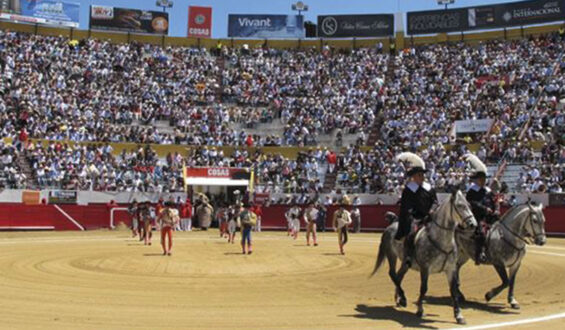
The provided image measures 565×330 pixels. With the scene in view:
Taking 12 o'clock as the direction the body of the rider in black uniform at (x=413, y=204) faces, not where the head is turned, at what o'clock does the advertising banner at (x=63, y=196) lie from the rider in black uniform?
The advertising banner is roughly at 6 o'clock from the rider in black uniform.

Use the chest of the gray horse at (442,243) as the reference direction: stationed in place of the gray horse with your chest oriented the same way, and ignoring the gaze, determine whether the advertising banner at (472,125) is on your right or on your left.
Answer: on your left

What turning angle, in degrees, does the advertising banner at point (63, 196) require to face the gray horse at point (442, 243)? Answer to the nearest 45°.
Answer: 0° — it already faces it

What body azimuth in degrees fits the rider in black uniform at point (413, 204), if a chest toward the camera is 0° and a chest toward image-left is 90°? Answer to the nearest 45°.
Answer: approximately 315°

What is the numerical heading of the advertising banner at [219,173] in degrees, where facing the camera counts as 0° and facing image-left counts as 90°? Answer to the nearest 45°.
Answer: approximately 0°

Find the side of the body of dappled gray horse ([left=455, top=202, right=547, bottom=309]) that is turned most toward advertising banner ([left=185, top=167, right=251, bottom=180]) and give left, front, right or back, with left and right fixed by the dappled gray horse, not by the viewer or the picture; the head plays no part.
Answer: back

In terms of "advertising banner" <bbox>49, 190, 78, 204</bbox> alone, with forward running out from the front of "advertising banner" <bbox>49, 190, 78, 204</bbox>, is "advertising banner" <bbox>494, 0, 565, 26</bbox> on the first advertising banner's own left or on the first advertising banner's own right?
on the first advertising banner's own left

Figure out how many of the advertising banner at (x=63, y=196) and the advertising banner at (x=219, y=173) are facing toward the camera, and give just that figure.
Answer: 2

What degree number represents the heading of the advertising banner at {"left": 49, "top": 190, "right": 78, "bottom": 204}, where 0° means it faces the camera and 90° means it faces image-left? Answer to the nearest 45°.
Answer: approximately 0°

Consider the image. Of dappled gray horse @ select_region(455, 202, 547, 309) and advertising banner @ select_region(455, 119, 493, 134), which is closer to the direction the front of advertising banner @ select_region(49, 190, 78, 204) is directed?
the dappled gray horse

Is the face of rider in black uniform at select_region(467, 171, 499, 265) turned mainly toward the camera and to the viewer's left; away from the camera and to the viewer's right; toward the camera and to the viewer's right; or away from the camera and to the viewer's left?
toward the camera and to the viewer's right
